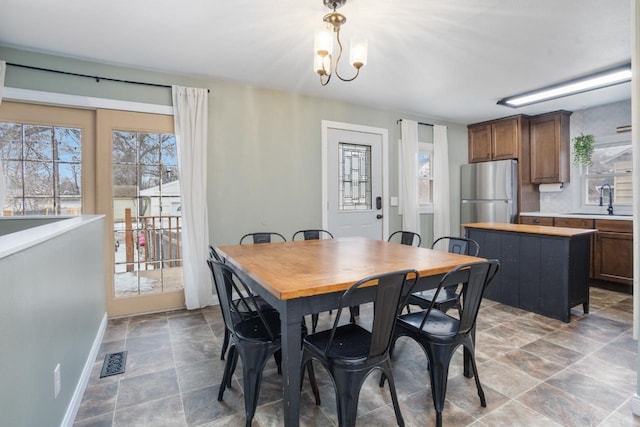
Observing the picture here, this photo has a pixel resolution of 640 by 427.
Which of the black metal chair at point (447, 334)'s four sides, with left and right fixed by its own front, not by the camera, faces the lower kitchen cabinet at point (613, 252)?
right

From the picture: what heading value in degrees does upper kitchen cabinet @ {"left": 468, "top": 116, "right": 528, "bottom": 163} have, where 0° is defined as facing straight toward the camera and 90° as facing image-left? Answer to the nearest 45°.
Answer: approximately 45°

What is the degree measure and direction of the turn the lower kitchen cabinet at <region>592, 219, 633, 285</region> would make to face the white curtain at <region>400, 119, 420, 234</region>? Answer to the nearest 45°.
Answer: approximately 45° to its right

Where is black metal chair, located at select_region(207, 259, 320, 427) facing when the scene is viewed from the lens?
facing away from the viewer and to the right of the viewer
